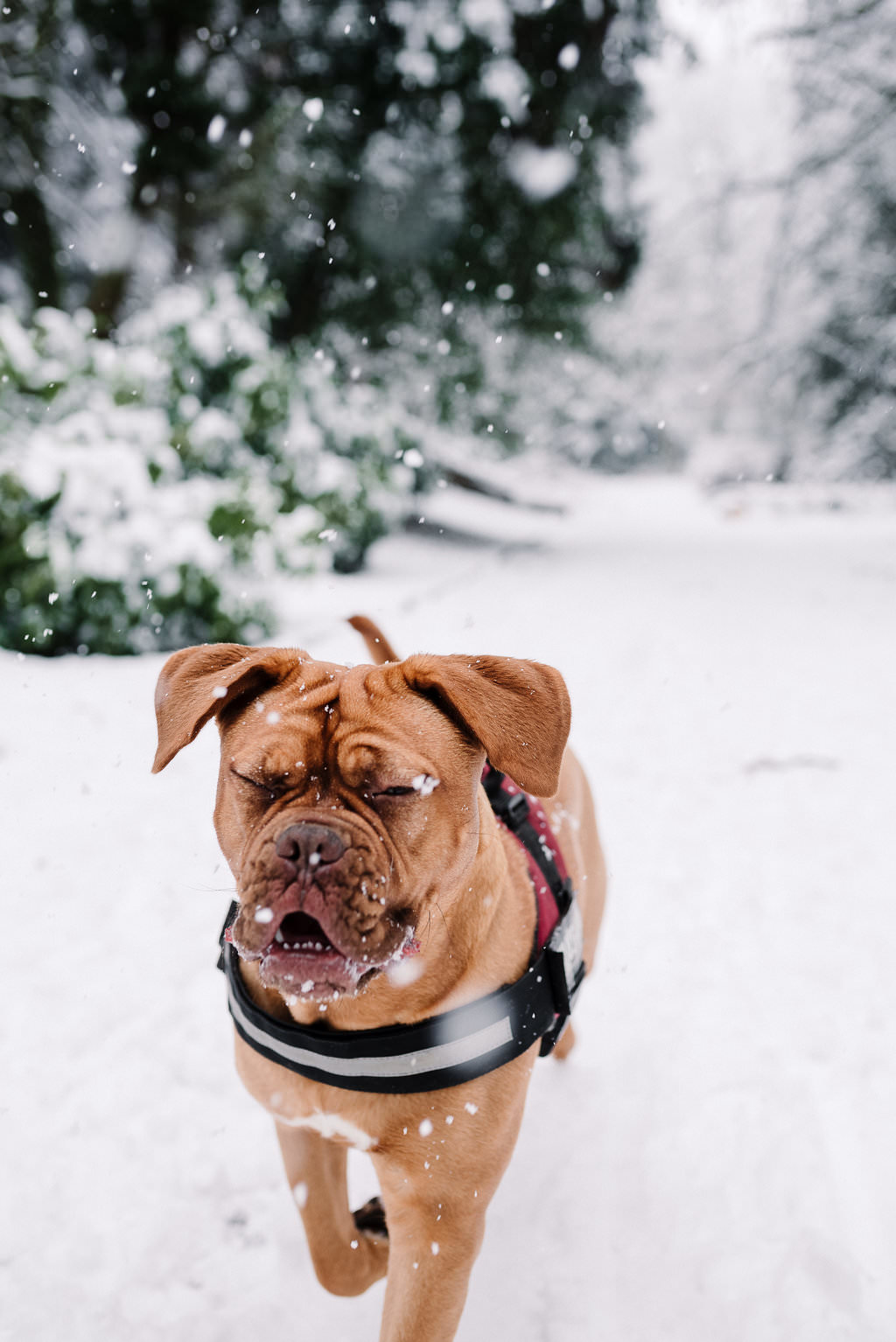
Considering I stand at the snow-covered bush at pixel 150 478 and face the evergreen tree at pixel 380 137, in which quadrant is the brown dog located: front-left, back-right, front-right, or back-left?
back-right

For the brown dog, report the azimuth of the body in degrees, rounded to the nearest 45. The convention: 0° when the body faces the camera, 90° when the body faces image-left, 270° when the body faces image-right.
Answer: approximately 0°

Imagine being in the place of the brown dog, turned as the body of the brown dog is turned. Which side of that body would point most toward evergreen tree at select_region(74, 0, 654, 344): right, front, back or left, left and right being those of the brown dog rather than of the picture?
back

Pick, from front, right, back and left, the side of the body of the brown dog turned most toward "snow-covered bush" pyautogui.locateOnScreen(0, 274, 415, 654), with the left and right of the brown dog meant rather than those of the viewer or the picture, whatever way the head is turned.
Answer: back

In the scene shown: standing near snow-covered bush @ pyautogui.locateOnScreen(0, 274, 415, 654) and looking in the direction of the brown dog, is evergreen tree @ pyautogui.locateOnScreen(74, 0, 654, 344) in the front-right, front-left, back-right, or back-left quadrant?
back-left
